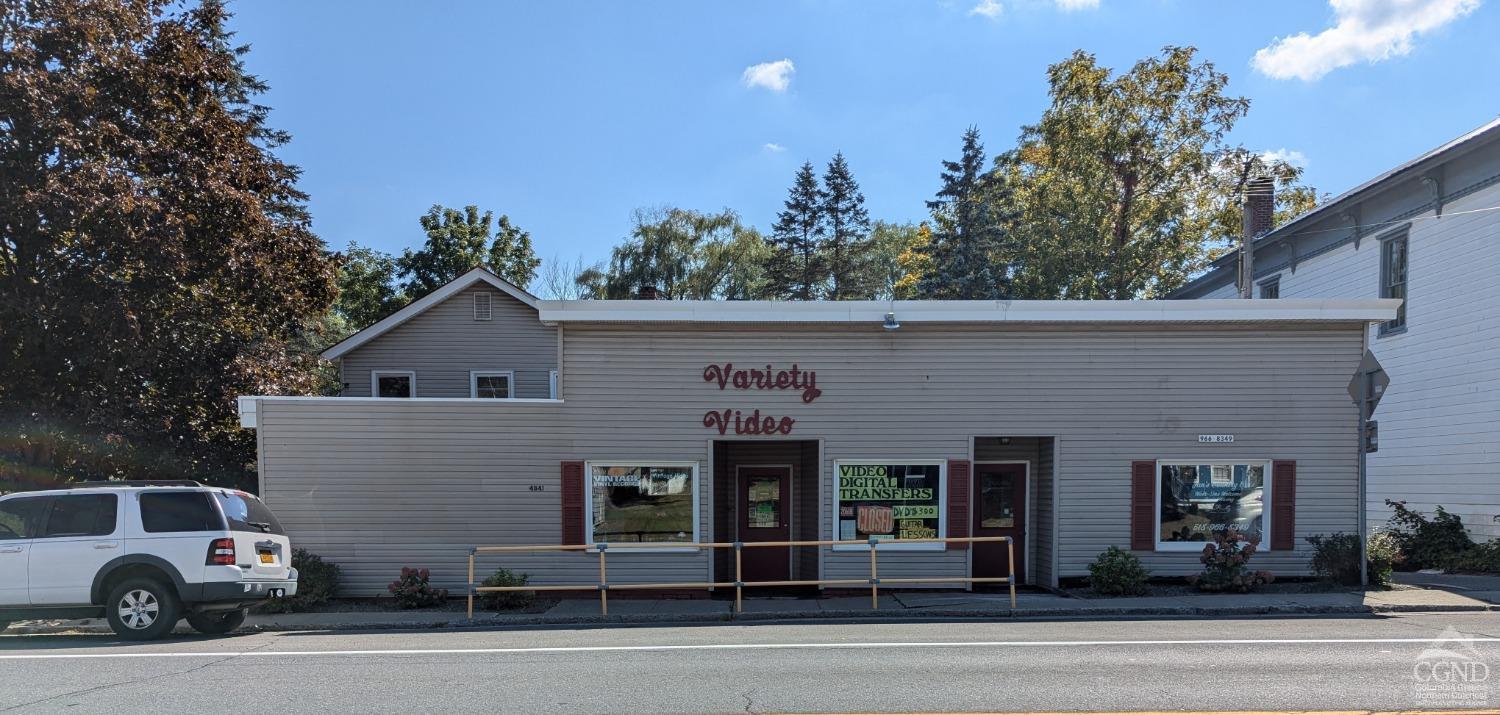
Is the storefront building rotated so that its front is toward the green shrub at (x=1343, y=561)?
no

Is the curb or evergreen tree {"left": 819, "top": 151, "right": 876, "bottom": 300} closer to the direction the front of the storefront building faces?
the curb

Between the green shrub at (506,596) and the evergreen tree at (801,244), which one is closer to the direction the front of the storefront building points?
the green shrub

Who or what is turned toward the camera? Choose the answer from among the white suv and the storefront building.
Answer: the storefront building

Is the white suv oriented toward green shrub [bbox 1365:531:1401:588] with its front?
no

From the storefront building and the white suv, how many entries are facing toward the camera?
1

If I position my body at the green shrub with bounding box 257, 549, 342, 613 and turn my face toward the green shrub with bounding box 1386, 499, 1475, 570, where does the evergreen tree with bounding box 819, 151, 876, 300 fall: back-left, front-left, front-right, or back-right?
front-left

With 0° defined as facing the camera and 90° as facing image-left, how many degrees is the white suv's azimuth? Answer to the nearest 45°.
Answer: approximately 135°

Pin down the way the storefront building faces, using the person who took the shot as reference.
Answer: facing the viewer

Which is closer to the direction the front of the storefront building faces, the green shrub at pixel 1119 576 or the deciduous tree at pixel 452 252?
the green shrub

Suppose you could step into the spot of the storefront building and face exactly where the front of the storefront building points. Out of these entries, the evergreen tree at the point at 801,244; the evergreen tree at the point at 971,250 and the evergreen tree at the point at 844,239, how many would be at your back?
3
